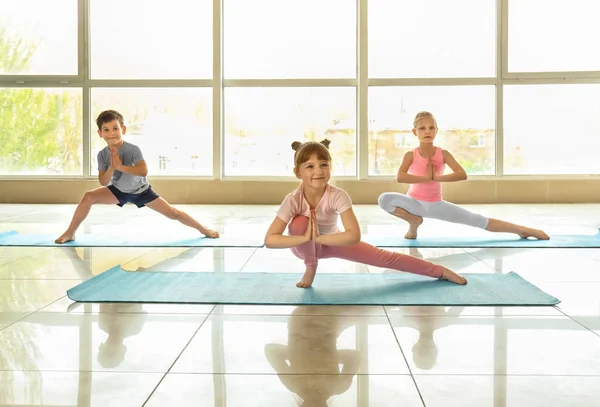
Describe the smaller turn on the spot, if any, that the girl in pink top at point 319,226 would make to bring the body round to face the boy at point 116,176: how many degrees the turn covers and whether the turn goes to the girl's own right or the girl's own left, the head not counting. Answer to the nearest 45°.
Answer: approximately 135° to the girl's own right

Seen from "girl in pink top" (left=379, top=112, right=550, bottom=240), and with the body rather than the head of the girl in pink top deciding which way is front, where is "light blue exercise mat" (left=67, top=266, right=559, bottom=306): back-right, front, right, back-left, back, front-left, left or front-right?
front

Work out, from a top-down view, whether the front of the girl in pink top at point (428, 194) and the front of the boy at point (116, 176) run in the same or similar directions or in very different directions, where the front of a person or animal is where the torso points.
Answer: same or similar directions

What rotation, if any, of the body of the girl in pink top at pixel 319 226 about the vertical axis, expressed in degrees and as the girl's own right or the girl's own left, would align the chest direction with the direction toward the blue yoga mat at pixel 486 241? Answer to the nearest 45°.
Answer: approximately 135° to the girl's own left

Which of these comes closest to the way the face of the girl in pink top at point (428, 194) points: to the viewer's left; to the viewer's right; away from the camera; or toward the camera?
toward the camera

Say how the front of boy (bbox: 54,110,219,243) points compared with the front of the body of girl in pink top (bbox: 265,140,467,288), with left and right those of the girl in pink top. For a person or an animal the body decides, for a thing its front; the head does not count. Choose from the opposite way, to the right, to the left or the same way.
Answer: the same way

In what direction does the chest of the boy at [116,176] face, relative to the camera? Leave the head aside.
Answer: toward the camera

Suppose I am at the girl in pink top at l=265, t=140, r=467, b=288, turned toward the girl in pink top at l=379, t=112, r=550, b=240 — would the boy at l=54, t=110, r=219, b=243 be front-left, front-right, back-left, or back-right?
front-left

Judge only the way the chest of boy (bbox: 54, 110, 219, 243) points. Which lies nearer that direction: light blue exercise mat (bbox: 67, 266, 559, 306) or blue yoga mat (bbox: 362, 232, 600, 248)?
the light blue exercise mat

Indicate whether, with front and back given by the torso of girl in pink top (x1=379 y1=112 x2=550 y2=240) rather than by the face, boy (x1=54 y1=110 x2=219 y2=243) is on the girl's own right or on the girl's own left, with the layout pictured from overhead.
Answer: on the girl's own right

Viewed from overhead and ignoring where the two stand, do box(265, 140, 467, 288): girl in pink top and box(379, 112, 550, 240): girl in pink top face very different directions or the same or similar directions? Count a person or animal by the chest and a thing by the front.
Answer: same or similar directions

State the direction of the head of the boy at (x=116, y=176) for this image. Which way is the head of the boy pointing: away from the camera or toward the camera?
toward the camera

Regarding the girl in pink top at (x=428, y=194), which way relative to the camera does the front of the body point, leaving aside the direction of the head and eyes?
toward the camera

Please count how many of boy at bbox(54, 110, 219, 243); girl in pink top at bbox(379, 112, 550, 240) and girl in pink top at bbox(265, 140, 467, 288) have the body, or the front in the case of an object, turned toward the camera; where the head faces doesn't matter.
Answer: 3
